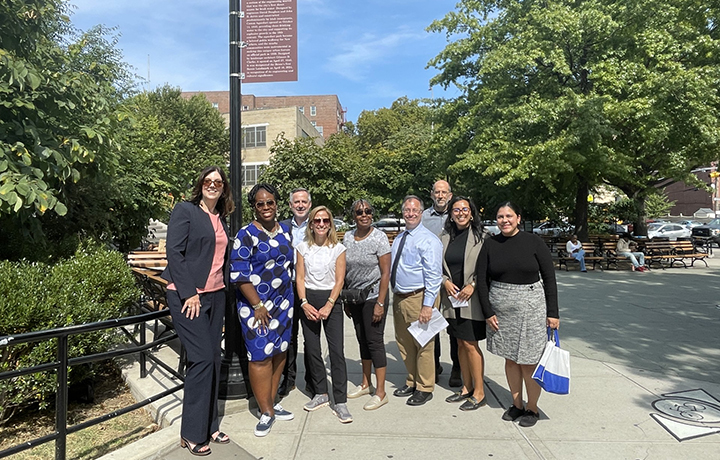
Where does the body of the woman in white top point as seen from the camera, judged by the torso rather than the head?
toward the camera

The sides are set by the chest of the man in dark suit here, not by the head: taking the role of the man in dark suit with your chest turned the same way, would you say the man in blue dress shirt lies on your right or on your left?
on your left

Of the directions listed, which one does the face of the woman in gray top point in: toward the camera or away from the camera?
toward the camera

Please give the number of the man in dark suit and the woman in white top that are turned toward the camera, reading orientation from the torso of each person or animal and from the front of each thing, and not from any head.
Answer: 2

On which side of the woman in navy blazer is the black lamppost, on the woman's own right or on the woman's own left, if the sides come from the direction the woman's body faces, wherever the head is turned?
on the woman's own left

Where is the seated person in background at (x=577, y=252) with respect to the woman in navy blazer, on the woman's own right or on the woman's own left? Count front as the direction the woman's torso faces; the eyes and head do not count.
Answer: on the woman's own left

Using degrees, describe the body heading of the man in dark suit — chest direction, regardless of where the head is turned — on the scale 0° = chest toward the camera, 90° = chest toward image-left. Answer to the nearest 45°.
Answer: approximately 0°

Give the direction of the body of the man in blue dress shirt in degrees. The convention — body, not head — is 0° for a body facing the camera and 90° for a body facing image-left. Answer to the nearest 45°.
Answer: approximately 45°

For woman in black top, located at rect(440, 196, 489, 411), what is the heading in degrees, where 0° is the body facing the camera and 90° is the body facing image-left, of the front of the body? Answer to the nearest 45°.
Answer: approximately 45°
